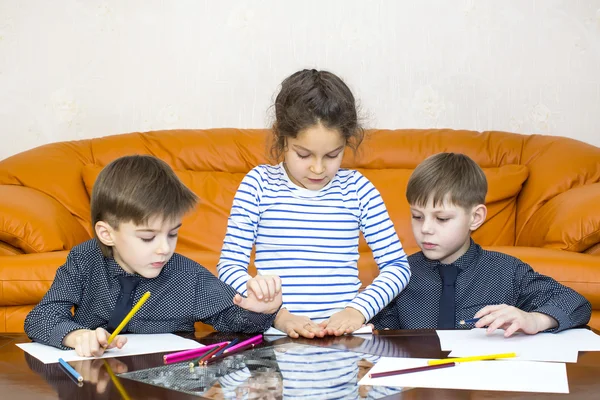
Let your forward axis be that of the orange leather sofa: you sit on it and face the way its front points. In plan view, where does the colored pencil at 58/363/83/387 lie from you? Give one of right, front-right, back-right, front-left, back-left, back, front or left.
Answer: front

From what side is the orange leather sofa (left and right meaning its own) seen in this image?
front

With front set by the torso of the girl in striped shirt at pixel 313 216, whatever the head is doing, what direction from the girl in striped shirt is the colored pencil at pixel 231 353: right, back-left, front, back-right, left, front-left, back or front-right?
front

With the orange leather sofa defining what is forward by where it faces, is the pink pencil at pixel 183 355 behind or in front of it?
in front

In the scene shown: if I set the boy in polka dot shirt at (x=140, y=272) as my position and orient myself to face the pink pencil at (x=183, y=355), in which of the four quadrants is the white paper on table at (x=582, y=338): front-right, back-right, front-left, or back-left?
front-left

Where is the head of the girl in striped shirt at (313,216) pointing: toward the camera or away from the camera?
toward the camera

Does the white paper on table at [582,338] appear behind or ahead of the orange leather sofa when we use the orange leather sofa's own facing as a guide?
ahead

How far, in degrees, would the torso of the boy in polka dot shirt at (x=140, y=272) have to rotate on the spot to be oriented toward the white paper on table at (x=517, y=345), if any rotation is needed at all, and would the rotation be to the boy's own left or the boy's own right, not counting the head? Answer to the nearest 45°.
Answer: approximately 45° to the boy's own left

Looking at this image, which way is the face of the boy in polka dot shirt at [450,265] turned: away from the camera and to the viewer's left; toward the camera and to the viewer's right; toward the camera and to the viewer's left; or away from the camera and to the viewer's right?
toward the camera and to the viewer's left

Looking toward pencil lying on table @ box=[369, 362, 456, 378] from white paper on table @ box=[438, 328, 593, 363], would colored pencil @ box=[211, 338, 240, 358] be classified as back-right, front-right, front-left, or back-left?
front-right

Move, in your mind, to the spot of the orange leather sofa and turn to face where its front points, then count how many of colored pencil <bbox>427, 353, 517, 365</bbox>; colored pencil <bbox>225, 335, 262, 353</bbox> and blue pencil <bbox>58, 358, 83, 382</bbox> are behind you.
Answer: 0

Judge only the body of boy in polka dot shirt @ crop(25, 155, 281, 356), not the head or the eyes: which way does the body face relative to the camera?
toward the camera

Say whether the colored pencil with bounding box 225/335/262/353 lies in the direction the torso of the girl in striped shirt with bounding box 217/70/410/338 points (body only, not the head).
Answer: yes
